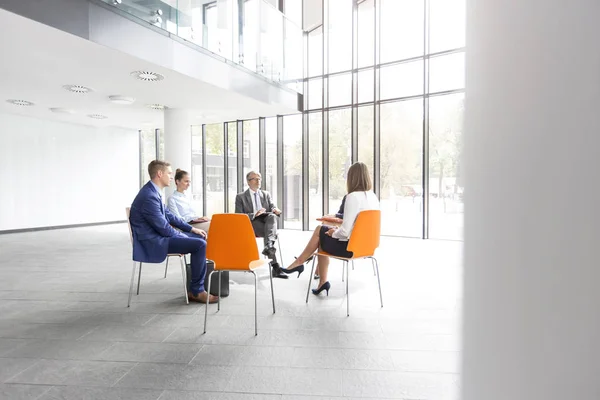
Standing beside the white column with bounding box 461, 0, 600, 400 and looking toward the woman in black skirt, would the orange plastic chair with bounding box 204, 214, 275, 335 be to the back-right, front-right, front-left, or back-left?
front-left

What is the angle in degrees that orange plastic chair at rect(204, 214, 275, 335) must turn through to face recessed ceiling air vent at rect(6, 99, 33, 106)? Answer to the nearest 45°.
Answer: approximately 90° to its left

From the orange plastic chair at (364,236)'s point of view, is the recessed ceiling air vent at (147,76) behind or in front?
in front

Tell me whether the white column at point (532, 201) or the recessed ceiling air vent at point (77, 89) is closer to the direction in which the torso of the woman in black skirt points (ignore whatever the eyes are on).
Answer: the recessed ceiling air vent

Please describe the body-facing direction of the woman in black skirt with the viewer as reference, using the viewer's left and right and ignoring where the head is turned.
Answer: facing away from the viewer and to the left of the viewer

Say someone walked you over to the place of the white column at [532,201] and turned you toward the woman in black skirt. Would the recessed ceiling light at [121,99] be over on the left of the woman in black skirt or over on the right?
left

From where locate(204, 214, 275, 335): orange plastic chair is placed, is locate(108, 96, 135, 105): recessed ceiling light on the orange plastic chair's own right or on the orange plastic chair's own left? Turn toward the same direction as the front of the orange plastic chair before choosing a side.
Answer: on the orange plastic chair's own left

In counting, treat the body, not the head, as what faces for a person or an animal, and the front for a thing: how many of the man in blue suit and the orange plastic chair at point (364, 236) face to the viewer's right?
1

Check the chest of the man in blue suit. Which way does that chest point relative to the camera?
to the viewer's right

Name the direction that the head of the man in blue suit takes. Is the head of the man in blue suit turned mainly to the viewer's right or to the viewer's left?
to the viewer's right

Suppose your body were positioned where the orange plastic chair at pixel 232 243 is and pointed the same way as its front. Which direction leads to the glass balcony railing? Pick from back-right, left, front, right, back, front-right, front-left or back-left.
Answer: front-left

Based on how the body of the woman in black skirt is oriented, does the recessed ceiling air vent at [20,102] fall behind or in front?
in front

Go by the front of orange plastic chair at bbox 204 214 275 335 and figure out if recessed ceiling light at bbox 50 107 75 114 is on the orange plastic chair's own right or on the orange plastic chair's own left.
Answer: on the orange plastic chair's own left

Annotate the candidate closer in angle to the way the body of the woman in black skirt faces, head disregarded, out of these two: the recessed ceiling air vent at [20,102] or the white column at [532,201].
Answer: the recessed ceiling air vent

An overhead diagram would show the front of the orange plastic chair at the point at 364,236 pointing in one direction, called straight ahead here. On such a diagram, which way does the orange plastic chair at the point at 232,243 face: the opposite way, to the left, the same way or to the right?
to the right

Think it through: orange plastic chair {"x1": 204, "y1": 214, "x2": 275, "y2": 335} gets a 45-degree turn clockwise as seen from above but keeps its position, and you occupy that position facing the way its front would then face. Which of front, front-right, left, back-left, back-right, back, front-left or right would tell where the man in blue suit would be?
back-left

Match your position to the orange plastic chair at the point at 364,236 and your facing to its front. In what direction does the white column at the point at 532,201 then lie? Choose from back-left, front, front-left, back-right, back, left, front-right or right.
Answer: back-left

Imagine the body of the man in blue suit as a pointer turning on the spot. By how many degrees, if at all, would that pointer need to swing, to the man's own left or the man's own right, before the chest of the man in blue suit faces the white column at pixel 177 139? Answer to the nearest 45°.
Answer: approximately 90° to the man's own left
